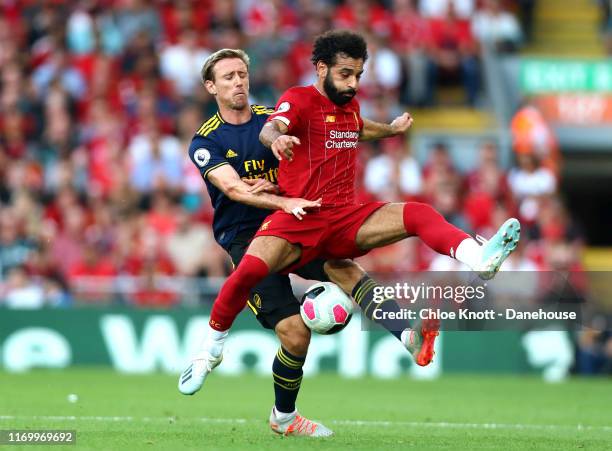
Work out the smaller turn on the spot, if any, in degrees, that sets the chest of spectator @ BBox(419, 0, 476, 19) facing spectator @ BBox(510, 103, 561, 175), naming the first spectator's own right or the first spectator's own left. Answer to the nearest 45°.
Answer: approximately 45° to the first spectator's own left

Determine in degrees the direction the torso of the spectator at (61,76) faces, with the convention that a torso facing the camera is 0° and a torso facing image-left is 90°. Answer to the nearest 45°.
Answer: approximately 0°

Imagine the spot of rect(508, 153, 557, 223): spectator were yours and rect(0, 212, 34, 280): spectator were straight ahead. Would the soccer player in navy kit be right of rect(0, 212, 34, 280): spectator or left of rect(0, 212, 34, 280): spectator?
left

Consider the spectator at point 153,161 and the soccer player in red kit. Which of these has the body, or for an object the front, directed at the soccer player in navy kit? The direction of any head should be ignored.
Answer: the spectator

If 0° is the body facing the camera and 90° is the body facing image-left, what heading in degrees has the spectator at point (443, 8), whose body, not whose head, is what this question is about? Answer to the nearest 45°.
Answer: approximately 0°

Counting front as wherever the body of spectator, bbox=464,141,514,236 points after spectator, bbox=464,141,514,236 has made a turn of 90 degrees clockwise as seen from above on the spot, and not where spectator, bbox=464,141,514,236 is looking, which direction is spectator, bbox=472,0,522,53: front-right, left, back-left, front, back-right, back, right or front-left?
right

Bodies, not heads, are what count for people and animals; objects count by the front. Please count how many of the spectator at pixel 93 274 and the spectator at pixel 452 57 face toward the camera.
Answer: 2
